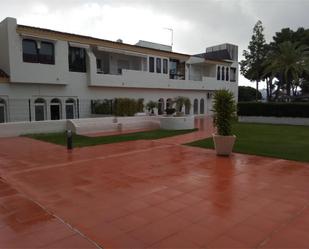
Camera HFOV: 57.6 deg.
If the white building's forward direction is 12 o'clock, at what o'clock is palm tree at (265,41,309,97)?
The palm tree is roughly at 10 o'clock from the white building.

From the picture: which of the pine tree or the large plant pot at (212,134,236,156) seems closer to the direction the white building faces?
the large plant pot

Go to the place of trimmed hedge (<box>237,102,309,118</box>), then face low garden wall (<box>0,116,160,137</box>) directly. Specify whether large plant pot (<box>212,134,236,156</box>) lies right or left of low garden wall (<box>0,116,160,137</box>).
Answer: left

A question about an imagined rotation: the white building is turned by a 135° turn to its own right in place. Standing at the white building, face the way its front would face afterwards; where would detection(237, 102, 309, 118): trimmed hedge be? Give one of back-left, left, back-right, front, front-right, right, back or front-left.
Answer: back

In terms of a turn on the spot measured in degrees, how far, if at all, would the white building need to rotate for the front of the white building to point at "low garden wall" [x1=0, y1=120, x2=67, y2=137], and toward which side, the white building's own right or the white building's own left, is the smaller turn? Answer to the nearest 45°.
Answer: approximately 45° to the white building's own right

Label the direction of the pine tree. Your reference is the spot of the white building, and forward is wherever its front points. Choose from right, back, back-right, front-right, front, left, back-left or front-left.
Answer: left

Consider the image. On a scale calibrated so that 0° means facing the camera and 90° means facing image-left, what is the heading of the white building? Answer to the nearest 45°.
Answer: approximately 315°
